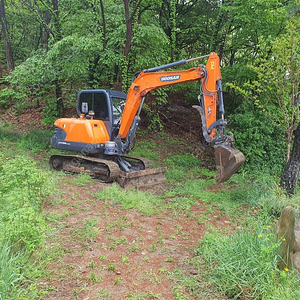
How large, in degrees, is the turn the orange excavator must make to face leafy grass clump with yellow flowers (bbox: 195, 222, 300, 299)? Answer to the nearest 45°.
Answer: approximately 45° to its right

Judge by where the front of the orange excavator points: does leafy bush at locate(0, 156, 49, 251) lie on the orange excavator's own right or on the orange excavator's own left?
on the orange excavator's own right

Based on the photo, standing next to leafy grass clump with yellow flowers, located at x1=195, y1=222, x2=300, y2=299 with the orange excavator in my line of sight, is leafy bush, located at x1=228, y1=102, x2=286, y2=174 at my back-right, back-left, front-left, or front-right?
front-right

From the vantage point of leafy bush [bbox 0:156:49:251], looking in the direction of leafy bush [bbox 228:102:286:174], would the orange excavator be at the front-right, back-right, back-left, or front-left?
front-left

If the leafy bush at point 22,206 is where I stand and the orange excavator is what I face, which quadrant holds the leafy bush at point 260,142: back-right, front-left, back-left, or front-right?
front-right

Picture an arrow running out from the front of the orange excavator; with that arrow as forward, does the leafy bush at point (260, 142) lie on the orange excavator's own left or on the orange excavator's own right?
on the orange excavator's own left

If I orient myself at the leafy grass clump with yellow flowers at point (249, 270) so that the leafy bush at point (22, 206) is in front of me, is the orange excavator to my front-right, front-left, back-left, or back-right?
front-right

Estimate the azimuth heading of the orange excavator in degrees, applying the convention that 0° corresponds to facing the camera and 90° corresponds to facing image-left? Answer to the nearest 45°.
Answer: approximately 315°
